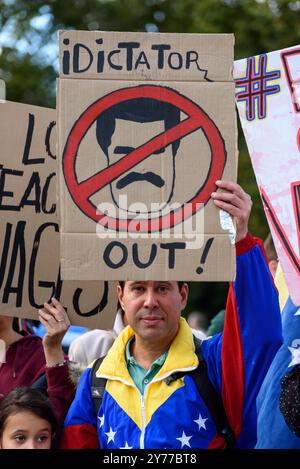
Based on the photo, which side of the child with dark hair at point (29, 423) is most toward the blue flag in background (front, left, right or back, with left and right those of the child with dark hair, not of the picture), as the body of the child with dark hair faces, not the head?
left

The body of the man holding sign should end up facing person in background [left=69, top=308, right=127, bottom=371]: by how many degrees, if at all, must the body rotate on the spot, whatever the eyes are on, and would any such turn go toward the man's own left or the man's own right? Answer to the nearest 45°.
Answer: approximately 180°

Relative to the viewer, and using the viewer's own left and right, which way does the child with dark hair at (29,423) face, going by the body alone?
facing the viewer

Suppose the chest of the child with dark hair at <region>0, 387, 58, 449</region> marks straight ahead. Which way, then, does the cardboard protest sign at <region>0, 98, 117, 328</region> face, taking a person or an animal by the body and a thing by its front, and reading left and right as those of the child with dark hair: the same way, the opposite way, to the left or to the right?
the same way

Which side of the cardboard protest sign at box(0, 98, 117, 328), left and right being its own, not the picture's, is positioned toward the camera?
front

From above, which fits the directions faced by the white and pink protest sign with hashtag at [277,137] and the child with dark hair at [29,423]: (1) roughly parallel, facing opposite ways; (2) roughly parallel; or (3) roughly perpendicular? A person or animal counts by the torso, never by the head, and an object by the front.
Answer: roughly parallel

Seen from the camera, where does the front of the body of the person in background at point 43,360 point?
toward the camera

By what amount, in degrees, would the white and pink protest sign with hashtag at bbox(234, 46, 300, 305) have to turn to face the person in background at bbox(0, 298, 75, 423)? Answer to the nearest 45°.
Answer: approximately 135° to its right

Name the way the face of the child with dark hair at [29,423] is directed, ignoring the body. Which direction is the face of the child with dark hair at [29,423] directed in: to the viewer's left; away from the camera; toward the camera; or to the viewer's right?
toward the camera

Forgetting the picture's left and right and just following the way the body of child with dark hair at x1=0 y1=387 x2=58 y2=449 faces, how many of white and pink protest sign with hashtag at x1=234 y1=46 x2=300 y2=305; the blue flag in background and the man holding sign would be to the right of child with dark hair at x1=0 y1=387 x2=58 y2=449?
0

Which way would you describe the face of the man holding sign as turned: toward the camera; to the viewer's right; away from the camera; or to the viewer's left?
toward the camera

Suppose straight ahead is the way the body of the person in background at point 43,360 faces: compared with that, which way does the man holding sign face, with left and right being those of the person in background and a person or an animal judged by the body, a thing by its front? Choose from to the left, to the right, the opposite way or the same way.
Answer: the same way

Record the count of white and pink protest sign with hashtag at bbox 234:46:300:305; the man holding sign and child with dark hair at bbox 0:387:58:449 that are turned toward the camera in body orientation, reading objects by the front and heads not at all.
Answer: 3

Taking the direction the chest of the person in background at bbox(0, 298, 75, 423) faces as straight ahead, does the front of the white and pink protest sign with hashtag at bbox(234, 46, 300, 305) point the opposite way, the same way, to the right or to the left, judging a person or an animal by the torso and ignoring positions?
the same way
